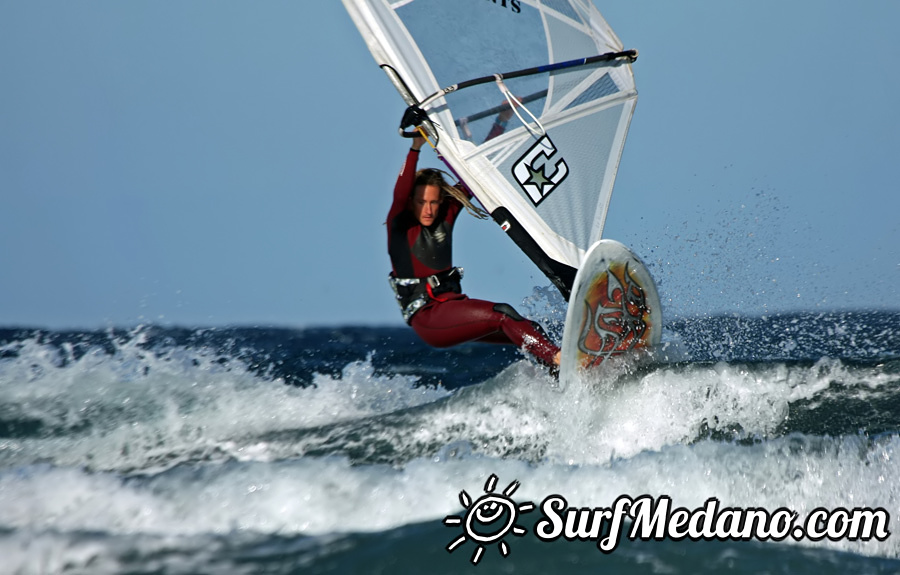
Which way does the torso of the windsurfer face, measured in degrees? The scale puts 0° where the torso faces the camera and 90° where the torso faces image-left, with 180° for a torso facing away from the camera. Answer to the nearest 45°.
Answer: approximately 315°
